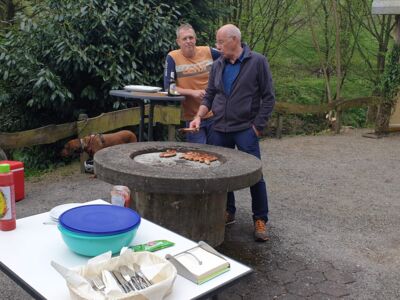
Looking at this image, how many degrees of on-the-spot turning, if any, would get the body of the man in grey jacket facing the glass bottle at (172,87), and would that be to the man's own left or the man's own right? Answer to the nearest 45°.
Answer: approximately 90° to the man's own right

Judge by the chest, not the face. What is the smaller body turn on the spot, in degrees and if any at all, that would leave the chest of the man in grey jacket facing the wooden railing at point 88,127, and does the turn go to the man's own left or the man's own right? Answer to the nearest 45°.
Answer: approximately 90° to the man's own right

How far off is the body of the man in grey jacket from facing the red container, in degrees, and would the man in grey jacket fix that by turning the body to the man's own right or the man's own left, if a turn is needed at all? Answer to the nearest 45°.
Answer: approximately 45° to the man's own right

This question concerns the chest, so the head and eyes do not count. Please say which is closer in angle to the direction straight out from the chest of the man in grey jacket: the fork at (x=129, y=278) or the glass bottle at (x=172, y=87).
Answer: the fork

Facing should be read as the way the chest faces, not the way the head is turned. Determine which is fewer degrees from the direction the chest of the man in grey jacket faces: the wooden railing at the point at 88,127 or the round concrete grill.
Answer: the round concrete grill

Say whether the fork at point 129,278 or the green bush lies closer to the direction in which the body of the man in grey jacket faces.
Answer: the fork

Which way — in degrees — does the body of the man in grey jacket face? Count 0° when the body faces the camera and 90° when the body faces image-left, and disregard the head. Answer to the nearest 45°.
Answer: approximately 45°

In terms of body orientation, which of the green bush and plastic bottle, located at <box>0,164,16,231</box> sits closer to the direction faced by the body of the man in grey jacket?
the plastic bottle

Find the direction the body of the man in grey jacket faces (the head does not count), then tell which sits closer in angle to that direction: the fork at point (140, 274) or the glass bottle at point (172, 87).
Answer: the fork

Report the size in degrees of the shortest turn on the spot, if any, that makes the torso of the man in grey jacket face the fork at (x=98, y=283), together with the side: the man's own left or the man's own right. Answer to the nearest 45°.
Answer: approximately 45° to the man's own left

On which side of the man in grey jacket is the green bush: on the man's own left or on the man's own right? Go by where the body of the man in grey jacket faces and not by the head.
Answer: on the man's own right
